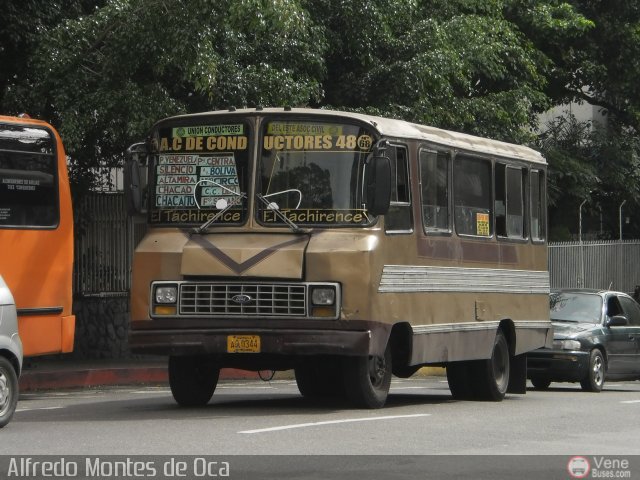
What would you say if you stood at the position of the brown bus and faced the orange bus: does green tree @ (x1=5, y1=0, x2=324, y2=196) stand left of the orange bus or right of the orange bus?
right

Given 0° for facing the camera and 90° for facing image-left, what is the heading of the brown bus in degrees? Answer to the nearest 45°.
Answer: approximately 45°

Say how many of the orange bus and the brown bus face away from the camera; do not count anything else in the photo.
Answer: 0
